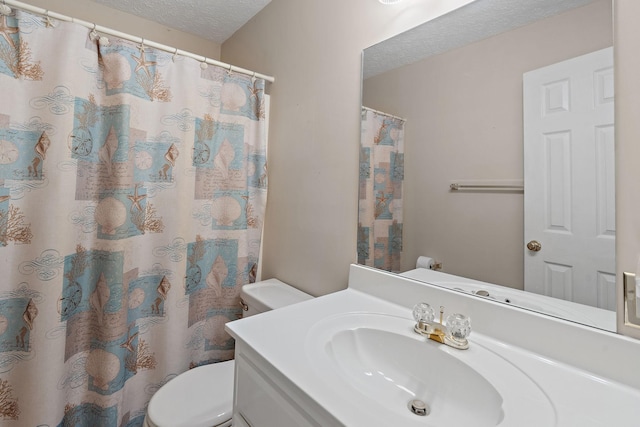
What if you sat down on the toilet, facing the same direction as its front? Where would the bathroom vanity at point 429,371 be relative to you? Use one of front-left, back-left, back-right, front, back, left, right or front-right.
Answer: left

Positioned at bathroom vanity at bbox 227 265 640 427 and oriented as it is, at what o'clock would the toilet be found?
The toilet is roughly at 2 o'clock from the bathroom vanity.

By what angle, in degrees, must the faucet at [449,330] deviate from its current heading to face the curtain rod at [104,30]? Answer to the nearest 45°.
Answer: approximately 45° to its right

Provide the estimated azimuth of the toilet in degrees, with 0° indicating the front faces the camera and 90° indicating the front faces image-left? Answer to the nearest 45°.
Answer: approximately 45°

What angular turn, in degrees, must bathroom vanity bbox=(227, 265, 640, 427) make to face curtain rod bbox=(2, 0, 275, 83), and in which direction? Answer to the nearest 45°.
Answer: approximately 45° to its right

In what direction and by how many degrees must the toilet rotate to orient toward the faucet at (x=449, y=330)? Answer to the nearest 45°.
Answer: approximately 90° to its left

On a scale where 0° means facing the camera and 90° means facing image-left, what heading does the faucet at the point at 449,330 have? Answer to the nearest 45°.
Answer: approximately 45°

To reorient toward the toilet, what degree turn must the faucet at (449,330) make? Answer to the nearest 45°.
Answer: approximately 45° to its right
